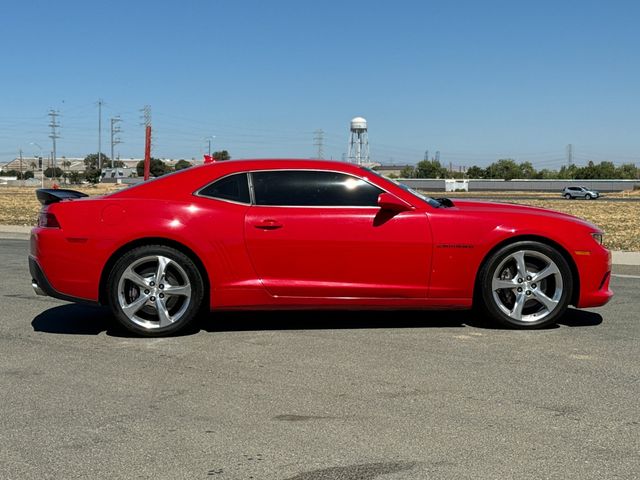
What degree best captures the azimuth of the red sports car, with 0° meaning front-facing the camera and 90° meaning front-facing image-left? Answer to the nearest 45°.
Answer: approximately 270°
